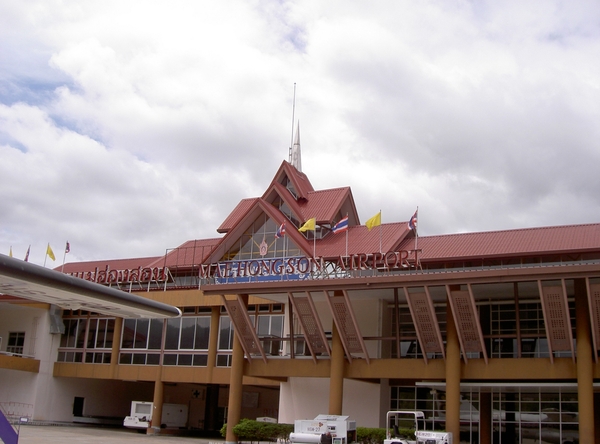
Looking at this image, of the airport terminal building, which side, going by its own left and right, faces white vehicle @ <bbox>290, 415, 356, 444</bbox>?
front

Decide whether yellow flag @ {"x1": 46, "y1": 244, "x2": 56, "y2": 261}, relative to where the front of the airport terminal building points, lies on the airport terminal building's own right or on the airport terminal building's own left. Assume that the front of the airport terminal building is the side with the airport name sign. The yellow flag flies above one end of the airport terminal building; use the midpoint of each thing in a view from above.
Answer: on the airport terminal building's own right

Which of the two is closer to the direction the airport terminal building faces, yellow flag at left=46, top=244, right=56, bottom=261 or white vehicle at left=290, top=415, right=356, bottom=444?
the white vehicle

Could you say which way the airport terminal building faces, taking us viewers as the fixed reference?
facing the viewer and to the left of the viewer
